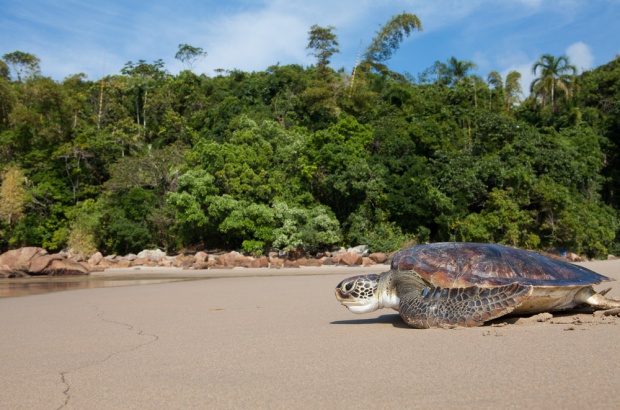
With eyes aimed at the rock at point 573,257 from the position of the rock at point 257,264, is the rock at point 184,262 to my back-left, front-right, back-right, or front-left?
back-left

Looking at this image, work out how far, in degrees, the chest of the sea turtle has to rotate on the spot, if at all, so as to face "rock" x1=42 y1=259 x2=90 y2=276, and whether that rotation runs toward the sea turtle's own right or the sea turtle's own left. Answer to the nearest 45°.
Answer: approximately 45° to the sea turtle's own right

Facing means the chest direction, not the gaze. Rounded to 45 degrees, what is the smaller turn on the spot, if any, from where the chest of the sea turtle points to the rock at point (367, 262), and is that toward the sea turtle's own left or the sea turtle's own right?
approximately 90° to the sea turtle's own right

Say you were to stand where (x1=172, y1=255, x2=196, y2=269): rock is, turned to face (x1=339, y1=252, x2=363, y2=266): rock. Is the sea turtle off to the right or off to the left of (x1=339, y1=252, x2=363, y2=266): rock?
right

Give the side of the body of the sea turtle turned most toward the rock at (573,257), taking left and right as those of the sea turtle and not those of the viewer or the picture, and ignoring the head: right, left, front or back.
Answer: right

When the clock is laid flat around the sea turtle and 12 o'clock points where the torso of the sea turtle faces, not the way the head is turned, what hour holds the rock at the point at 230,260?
The rock is roughly at 2 o'clock from the sea turtle.

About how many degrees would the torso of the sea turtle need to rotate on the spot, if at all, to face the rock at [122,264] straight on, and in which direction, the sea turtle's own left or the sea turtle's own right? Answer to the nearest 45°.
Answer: approximately 45° to the sea turtle's own right

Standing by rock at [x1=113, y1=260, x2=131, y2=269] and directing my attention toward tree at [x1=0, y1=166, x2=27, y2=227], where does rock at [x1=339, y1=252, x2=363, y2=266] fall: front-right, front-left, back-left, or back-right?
back-right

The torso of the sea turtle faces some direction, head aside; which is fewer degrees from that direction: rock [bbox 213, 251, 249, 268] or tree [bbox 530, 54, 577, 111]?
the rock

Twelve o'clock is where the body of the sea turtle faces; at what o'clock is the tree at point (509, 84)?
The tree is roughly at 3 o'clock from the sea turtle.

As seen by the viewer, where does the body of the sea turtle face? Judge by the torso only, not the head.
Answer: to the viewer's left

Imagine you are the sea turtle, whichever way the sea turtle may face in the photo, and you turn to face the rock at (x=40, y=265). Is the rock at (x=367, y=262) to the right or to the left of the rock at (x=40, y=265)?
right

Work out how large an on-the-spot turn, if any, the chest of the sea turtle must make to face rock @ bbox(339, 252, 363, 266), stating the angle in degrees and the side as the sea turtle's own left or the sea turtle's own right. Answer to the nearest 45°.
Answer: approximately 90° to the sea turtle's own right

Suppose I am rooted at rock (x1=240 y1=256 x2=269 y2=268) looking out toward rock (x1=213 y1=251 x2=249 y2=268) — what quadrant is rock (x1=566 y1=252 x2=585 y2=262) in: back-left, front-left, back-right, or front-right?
back-right

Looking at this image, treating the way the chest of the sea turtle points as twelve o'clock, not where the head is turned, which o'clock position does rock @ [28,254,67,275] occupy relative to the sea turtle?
The rock is roughly at 1 o'clock from the sea turtle.

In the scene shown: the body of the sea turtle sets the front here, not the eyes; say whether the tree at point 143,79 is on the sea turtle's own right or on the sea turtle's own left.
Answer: on the sea turtle's own right
